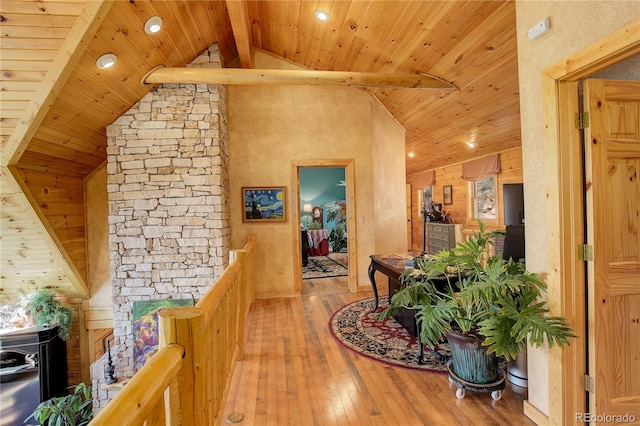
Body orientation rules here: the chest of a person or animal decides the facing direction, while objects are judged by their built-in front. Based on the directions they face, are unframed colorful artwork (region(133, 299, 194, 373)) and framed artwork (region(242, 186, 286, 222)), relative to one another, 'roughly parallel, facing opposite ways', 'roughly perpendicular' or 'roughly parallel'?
roughly parallel

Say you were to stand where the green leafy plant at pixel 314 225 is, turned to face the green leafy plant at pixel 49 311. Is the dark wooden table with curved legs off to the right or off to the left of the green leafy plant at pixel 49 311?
left

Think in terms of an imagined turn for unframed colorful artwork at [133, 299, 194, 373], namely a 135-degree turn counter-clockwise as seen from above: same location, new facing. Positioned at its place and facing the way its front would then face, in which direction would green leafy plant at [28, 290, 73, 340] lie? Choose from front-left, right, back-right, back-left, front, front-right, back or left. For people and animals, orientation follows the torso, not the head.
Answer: left

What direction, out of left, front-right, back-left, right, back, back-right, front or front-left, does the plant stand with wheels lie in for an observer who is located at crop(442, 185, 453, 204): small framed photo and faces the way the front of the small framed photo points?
front-left

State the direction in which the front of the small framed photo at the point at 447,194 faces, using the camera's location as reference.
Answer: facing the viewer and to the left of the viewer

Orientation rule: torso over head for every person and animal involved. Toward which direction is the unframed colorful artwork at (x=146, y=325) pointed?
toward the camera

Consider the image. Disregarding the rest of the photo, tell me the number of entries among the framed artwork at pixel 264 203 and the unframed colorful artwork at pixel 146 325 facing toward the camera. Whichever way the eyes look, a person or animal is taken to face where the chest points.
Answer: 2

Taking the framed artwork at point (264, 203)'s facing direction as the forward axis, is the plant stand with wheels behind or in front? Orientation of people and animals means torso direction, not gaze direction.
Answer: in front

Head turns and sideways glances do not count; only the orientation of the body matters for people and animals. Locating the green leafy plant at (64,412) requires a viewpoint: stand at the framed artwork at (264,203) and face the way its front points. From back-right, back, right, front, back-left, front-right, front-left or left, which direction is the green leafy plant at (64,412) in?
right

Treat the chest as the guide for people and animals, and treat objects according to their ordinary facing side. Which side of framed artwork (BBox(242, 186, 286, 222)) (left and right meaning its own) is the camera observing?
front

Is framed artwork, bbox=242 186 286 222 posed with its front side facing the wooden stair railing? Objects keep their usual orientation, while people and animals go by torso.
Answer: yes

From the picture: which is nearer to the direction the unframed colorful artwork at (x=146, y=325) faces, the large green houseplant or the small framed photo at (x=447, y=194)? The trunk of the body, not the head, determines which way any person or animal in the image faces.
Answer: the large green houseplant

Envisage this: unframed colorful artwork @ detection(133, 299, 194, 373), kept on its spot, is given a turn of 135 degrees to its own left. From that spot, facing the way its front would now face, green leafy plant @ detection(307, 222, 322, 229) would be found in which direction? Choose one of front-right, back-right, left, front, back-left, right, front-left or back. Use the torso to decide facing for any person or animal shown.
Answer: front

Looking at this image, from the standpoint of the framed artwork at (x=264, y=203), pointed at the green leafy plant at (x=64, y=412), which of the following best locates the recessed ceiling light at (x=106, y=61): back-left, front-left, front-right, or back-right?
front-left
